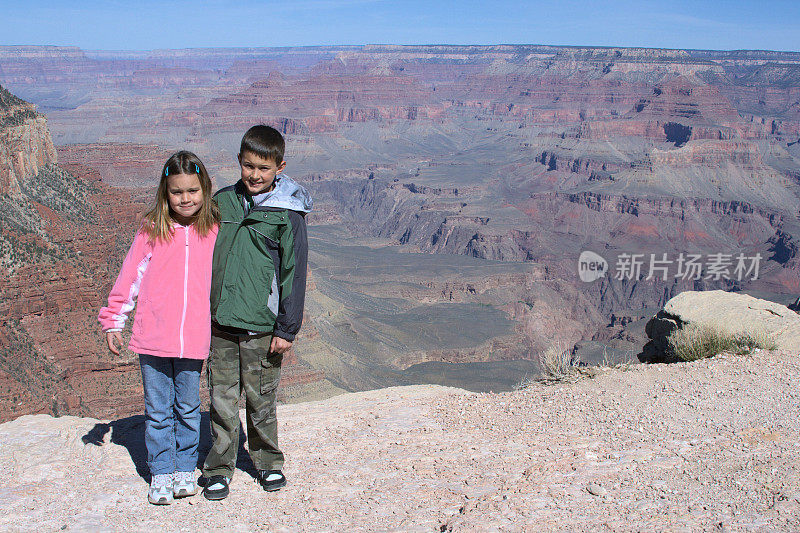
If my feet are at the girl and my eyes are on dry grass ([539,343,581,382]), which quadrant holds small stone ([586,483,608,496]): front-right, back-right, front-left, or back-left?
front-right

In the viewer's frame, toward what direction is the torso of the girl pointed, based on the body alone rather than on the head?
toward the camera

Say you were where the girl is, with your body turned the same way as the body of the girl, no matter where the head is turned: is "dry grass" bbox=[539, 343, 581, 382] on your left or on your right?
on your left

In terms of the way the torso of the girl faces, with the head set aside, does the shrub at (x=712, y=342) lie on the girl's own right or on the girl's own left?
on the girl's own left

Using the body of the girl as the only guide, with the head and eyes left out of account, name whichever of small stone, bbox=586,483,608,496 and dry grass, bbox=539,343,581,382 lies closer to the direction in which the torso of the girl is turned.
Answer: the small stone

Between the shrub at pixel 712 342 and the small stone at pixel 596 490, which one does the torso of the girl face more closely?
the small stone

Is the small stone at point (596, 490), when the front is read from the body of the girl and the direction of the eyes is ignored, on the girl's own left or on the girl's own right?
on the girl's own left

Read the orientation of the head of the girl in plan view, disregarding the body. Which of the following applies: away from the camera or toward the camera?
toward the camera

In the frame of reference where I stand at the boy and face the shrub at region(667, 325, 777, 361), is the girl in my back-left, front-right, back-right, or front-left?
back-left
